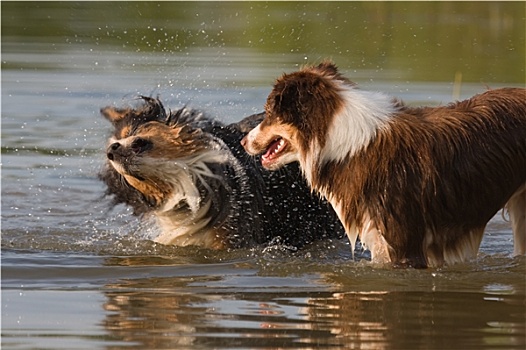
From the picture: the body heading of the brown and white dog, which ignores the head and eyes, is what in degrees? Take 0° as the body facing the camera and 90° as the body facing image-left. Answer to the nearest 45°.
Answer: approximately 90°
